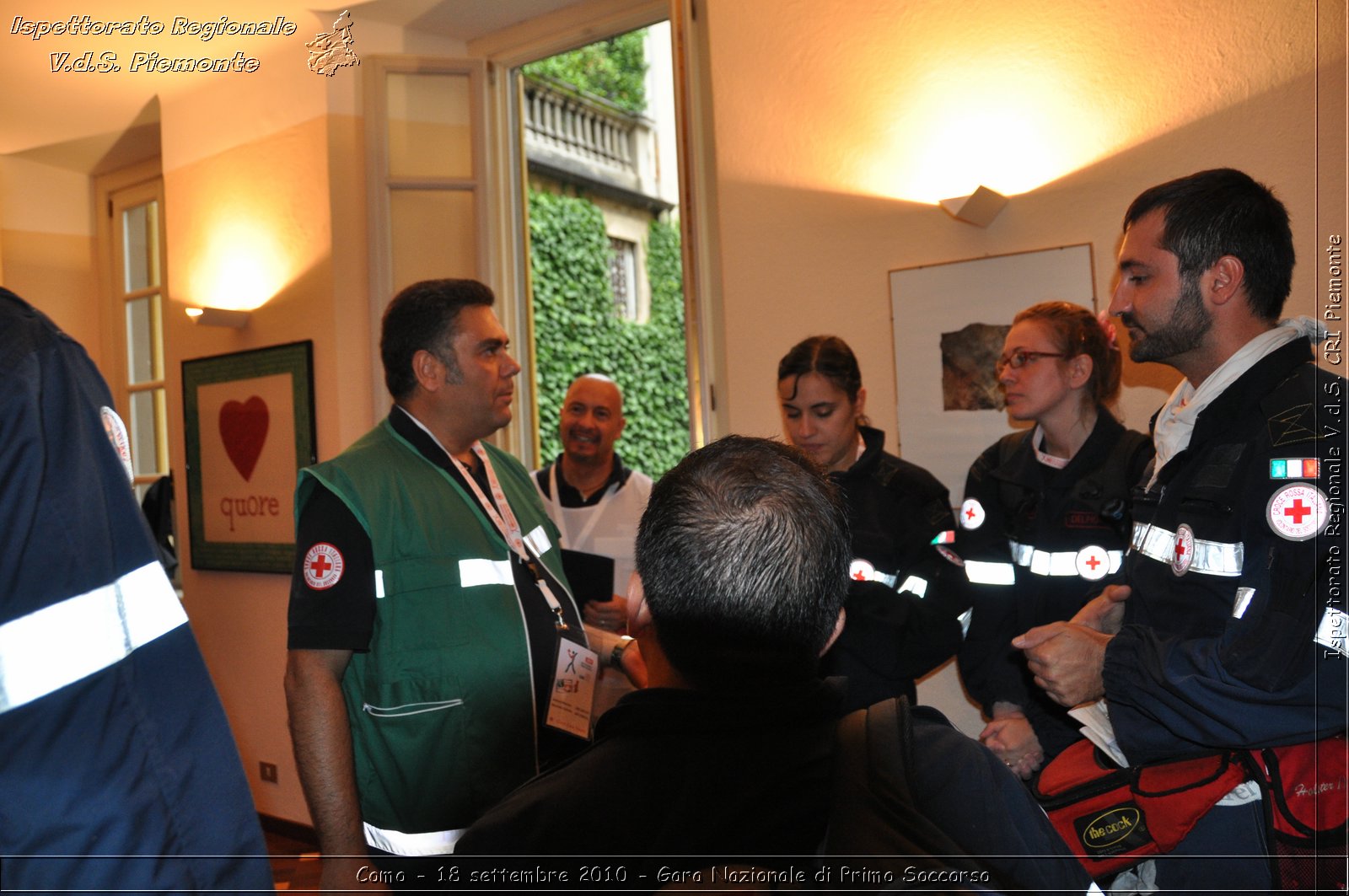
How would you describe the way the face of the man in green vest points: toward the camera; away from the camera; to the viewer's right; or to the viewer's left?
to the viewer's right

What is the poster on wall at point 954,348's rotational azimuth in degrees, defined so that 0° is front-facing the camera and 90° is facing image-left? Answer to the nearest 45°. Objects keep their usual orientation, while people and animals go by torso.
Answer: approximately 45°

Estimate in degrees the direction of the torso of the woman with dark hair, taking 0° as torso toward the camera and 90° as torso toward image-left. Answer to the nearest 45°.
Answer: approximately 45°

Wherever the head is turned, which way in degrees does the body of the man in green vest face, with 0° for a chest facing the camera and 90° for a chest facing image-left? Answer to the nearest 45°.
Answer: approximately 315°

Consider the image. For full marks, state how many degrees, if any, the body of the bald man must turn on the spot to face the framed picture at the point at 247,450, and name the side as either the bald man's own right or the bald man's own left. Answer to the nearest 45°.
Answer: approximately 135° to the bald man's own right

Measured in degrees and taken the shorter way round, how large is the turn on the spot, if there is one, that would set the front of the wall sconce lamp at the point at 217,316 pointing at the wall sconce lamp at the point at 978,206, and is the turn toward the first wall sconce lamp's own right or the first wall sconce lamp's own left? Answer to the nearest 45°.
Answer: approximately 90° to the first wall sconce lamp's own left

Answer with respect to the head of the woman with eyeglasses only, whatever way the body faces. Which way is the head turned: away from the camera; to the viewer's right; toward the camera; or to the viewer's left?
to the viewer's left

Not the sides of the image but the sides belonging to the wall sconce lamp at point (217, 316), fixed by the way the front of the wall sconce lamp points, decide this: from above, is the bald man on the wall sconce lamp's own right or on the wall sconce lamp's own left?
on the wall sconce lamp's own left
